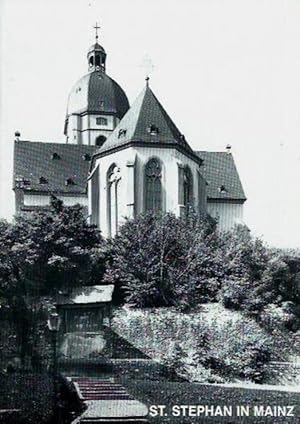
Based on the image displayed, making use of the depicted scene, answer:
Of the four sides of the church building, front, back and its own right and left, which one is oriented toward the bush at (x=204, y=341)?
back

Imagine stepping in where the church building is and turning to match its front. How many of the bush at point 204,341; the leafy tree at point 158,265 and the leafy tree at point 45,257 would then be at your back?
3

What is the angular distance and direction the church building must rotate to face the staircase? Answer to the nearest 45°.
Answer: approximately 180°

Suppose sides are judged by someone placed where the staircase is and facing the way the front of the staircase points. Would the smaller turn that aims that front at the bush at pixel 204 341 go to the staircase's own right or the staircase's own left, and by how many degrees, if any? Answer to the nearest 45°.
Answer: approximately 135° to the staircase's own left

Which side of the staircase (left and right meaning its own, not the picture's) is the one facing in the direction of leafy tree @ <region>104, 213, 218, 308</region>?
back

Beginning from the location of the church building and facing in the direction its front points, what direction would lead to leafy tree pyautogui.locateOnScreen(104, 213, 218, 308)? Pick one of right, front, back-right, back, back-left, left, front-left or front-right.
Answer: back

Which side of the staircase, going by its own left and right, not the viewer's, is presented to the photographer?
front

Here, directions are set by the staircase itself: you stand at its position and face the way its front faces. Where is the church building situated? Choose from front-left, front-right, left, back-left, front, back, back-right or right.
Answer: back

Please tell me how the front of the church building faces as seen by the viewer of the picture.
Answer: facing away from the viewer

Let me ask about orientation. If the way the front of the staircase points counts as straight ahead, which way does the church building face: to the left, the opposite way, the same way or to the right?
the opposite way

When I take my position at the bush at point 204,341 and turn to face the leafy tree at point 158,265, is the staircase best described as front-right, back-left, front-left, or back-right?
back-left

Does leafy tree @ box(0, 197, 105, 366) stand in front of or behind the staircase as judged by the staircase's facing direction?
behind
